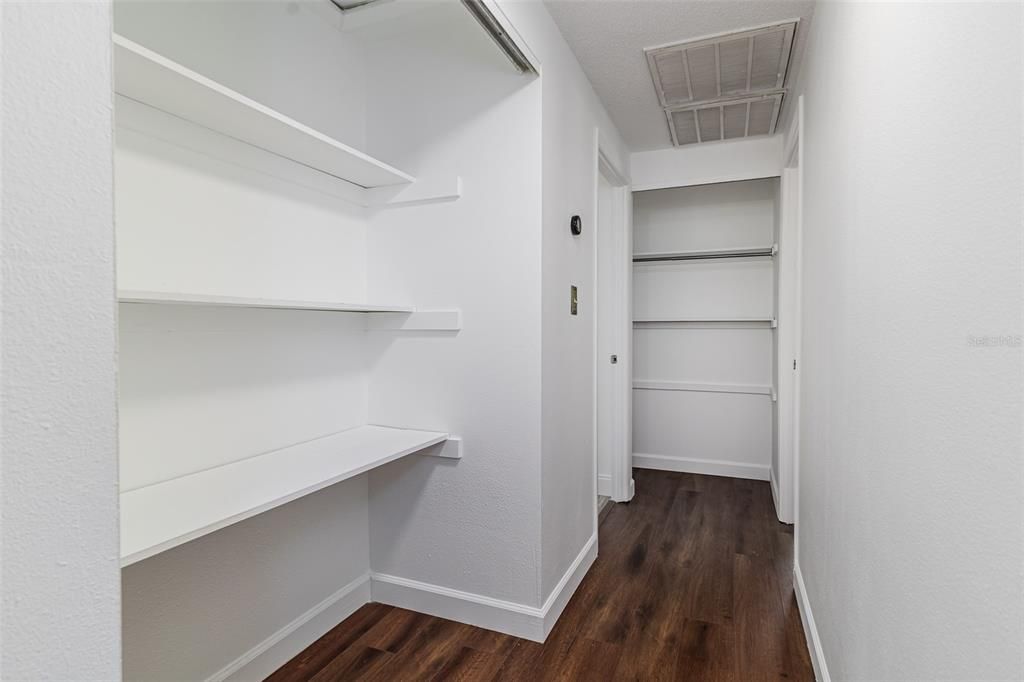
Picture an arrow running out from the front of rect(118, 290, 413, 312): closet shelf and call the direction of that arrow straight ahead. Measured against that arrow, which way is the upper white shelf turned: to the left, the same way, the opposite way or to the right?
the same way

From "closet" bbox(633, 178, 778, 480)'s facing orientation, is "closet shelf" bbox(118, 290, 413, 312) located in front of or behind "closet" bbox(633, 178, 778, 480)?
in front

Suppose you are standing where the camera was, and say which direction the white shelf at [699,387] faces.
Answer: facing the viewer

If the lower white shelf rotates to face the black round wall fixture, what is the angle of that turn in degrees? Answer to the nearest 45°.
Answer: approximately 45° to its left

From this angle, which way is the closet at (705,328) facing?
toward the camera

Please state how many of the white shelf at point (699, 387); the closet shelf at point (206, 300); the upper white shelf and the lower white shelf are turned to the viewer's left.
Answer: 0

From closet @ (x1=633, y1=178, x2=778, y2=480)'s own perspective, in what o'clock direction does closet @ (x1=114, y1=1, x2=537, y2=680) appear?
closet @ (x1=114, y1=1, x2=537, y2=680) is roughly at 1 o'clock from closet @ (x1=633, y1=178, x2=778, y2=480).

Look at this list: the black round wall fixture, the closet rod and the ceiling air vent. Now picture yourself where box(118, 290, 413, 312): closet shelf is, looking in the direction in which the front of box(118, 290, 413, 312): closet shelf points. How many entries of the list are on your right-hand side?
0

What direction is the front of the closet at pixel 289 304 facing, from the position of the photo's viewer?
facing the viewer and to the right of the viewer

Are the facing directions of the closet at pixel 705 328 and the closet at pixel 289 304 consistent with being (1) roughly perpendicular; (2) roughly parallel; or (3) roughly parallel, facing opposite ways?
roughly perpendicular

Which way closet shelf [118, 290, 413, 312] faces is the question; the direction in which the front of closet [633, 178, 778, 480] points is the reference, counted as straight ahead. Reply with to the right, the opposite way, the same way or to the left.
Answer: to the left

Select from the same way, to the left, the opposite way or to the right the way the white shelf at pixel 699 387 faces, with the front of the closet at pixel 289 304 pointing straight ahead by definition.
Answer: to the right

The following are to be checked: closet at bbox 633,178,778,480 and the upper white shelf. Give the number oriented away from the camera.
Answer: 0

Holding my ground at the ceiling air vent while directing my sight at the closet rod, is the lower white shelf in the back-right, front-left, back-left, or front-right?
back-left

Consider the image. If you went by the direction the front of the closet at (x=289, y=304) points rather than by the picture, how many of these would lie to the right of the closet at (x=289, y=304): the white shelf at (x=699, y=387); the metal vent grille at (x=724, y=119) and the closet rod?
0

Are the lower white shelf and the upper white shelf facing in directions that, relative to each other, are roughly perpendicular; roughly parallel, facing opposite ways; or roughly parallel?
roughly parallel

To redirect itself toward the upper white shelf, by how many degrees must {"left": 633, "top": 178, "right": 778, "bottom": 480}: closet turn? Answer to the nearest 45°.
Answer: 0° — it already faces it
